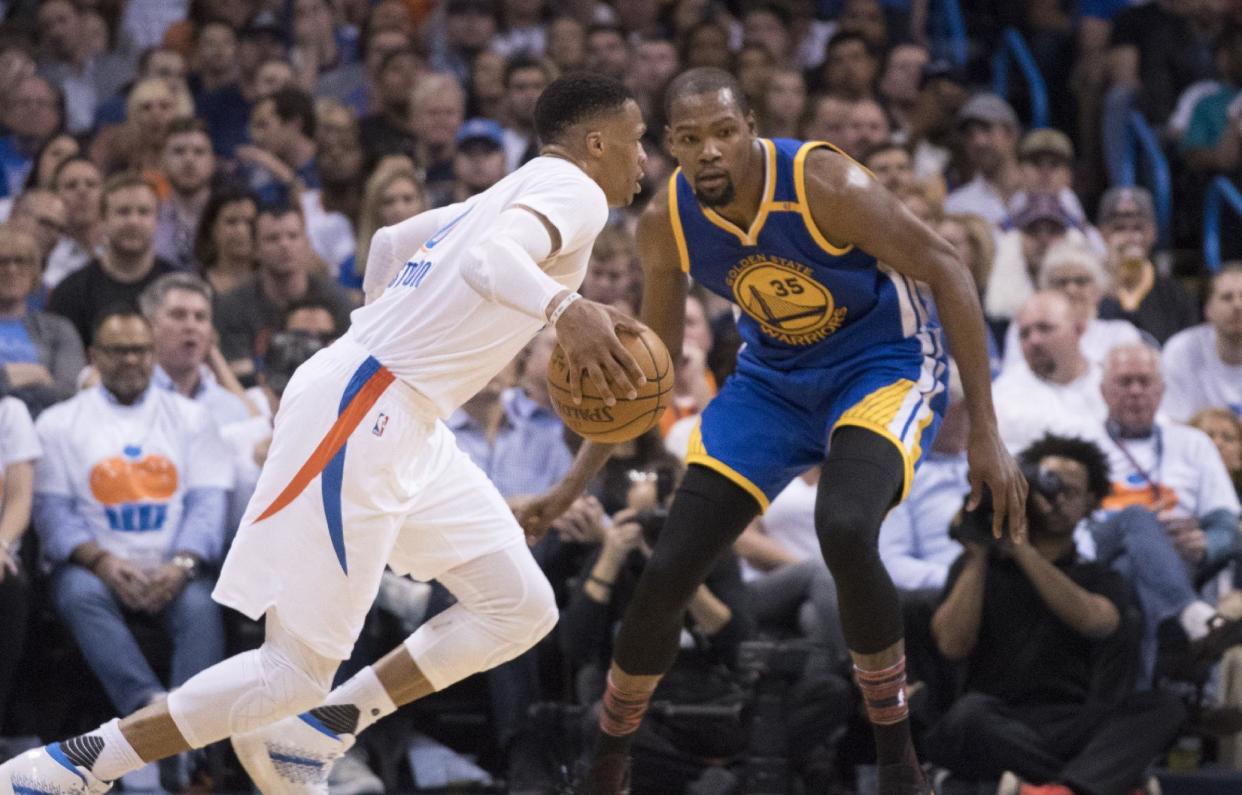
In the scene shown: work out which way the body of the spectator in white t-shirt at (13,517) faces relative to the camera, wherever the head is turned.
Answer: toward the camera

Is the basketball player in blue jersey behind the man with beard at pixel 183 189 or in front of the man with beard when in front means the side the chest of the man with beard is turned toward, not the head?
in front

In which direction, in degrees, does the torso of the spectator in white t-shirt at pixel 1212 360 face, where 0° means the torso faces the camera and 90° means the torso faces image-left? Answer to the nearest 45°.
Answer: approximately 0°

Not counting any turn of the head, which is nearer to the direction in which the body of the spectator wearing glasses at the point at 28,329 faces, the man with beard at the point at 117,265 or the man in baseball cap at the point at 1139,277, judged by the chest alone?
the man in baseball cap

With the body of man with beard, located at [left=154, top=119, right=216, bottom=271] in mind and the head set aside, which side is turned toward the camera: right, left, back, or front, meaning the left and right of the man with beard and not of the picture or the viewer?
front

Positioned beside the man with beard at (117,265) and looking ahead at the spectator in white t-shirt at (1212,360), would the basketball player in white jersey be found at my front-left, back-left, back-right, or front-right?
front-right

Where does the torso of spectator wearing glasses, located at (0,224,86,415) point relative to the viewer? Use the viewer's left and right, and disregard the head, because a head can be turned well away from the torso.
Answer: facing the viewer

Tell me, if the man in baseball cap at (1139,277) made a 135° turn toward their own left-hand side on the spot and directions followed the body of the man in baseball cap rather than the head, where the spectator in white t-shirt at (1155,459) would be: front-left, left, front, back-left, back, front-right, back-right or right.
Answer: back-right

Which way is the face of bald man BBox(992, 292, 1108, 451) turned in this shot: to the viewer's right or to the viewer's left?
to the viewer's left

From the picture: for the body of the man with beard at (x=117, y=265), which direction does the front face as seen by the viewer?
toward the camera

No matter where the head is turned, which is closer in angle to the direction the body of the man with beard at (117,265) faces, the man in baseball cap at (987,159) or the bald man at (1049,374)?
the bald man
